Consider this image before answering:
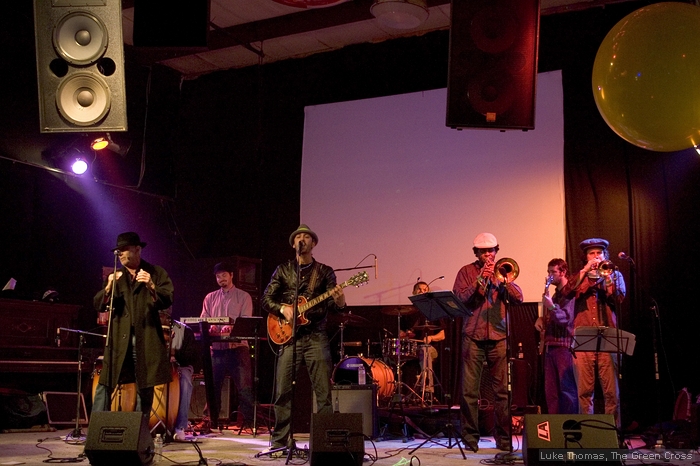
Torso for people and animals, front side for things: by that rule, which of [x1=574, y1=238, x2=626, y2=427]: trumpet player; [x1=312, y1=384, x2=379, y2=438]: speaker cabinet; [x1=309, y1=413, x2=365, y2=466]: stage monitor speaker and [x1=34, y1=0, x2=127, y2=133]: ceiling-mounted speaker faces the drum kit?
the stage monitor speaker

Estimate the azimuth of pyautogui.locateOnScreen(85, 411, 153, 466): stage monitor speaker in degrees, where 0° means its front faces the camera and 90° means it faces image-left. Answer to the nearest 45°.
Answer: approximately 180°

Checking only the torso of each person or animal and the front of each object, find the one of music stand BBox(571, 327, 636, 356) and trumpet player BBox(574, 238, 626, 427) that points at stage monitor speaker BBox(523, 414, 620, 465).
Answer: the trumpet player

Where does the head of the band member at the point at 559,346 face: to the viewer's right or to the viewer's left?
to the viewer's left

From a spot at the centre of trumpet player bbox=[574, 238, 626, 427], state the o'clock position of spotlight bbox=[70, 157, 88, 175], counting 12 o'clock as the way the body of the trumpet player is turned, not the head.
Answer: The spotlight is roughly at 3 o'clock from the trumpet player.

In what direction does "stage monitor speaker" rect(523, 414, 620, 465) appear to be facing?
away from the camera

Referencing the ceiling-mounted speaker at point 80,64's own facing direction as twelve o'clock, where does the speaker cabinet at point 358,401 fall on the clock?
The speaker cabinet is roughly at 8 o'clock from the ceiling-mounted speaker.

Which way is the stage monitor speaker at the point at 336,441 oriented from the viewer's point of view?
away from the camera

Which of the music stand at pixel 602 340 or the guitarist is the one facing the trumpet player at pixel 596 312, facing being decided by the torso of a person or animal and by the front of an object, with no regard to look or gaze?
the music stand
